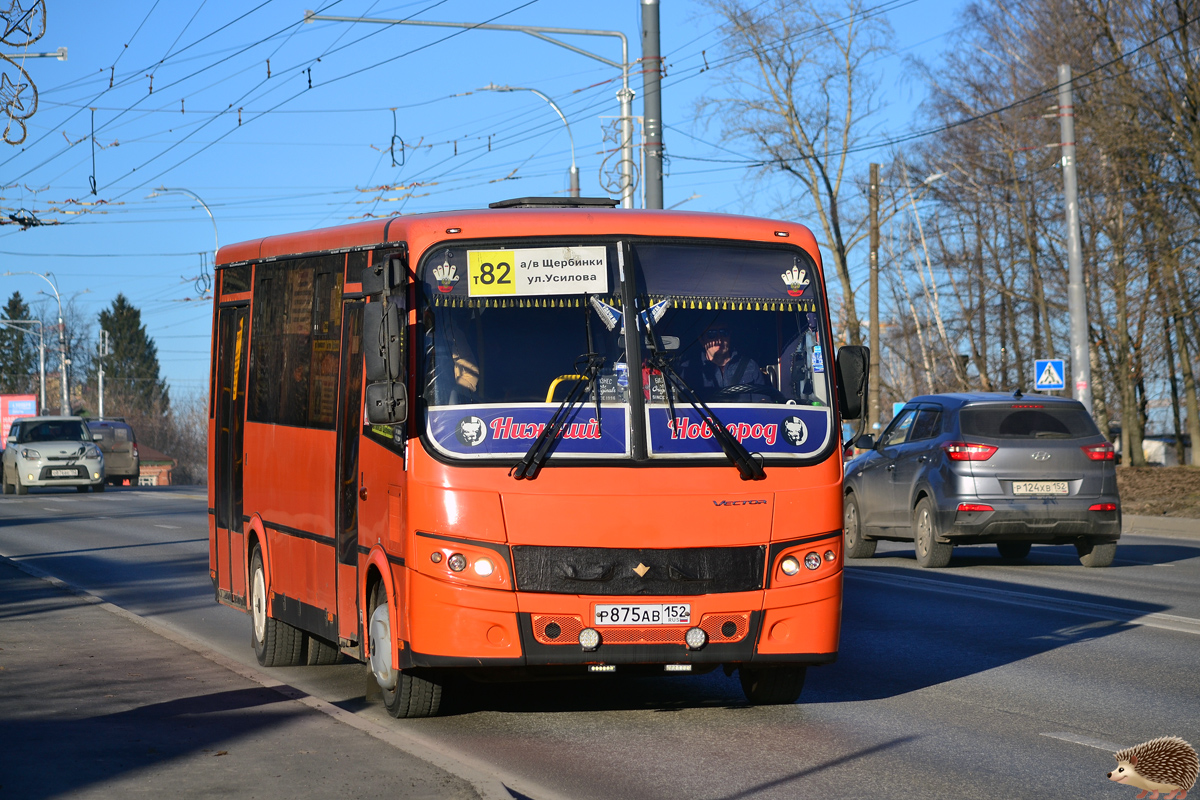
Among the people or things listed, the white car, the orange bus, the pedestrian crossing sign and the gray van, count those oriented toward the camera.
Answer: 3

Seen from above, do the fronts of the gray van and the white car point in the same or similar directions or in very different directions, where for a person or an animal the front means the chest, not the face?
very different directions

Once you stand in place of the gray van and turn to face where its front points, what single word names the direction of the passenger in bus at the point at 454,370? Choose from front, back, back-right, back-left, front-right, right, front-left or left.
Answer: back

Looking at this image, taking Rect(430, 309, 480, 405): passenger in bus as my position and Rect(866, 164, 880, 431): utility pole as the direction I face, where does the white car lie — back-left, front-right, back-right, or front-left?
front-left

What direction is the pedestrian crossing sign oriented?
toward the camera

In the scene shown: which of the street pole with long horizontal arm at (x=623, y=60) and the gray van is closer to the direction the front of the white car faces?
the street pole with long horizontal arm

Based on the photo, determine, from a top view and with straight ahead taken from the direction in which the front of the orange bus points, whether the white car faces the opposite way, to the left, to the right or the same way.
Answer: the same way

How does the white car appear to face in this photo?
toward the camera

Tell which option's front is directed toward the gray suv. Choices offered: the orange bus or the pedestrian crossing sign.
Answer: the pedestrian crossing sign

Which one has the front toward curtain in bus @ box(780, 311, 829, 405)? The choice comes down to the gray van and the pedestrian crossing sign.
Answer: the pedestrian crossing sign

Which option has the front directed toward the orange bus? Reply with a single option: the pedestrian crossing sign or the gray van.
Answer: the pedestrian crossing sign

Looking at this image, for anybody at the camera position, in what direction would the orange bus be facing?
facing the viewer

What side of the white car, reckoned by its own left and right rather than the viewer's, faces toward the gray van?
back
